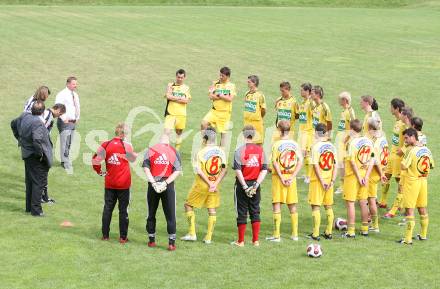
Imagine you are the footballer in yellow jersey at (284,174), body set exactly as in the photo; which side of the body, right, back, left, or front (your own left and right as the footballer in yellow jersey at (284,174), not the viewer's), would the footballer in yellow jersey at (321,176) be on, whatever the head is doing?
right

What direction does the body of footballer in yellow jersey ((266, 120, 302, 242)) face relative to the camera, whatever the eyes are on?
away from the camera

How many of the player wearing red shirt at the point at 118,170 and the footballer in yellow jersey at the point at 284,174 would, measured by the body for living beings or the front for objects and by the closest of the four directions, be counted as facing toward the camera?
0

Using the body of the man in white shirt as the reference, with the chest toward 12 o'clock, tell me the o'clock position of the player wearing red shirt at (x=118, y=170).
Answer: The player wearing red shirt is roughly at 1 o'clock from the man in white shirt.

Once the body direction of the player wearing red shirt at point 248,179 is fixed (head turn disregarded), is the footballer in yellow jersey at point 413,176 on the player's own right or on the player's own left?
on the player's own right

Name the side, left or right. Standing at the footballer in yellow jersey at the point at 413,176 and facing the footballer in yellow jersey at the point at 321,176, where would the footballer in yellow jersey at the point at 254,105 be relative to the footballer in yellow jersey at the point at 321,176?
right

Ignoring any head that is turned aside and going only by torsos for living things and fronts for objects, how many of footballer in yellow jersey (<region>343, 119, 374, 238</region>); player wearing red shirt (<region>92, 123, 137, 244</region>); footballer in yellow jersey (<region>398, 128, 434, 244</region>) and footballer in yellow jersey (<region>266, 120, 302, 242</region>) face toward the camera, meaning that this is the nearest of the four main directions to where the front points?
0

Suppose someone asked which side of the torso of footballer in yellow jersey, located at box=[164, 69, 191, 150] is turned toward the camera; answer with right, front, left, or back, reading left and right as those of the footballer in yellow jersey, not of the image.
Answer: front

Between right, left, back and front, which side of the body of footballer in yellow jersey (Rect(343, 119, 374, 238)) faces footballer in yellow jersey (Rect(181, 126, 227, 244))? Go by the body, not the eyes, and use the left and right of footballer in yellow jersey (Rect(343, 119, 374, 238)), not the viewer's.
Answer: left

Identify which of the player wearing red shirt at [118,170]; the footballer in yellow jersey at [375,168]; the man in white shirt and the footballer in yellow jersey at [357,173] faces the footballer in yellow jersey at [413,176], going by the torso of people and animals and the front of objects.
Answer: the man in white shirt

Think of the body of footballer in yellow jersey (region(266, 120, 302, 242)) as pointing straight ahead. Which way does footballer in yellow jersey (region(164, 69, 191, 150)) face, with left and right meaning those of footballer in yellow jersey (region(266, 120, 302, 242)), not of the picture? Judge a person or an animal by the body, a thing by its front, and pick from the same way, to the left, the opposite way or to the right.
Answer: the opposite way

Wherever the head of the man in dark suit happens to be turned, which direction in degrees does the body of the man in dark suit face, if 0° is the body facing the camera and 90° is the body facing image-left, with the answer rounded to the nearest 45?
approximately 225°

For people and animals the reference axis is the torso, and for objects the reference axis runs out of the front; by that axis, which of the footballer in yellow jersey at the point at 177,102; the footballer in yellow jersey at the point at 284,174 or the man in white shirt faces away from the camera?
the footballer in yellow jersey at the point at 284,174

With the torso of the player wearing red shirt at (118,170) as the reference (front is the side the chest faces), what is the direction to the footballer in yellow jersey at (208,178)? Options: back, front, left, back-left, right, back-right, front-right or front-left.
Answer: right

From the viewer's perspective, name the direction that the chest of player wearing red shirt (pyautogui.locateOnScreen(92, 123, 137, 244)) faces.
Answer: away from the camera

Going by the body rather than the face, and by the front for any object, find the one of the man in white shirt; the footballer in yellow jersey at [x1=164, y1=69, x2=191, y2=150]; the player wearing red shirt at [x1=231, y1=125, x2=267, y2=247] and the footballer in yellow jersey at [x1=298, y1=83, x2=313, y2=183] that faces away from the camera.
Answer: the player wearing red shirt

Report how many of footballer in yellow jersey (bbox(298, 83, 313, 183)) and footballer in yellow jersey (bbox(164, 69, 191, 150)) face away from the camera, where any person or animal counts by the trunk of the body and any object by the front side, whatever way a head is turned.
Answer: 0

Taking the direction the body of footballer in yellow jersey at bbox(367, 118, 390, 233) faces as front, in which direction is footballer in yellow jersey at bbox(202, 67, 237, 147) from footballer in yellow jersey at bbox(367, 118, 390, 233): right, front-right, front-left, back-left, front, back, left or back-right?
front

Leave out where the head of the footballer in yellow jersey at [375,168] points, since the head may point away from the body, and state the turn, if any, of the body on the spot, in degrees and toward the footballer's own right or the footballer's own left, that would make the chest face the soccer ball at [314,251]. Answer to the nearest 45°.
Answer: approximately 90° to the footballer's own left

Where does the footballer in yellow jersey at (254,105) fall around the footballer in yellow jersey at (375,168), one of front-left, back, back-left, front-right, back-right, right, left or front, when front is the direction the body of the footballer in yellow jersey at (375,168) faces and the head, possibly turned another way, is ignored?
front
